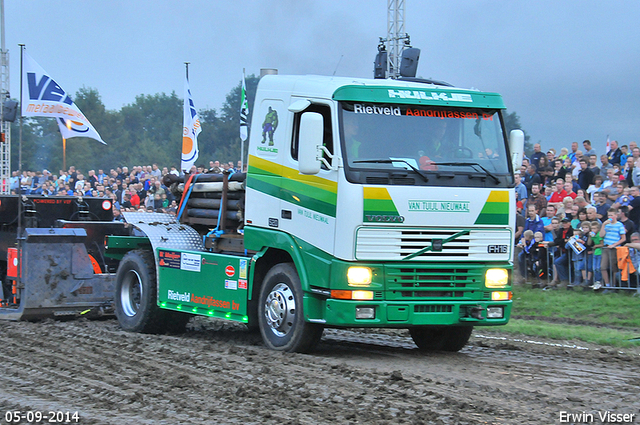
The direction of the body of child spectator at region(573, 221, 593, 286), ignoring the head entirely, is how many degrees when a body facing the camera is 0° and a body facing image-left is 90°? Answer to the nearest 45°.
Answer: approximately 45°

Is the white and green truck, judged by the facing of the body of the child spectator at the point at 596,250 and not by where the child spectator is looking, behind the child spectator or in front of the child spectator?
in front

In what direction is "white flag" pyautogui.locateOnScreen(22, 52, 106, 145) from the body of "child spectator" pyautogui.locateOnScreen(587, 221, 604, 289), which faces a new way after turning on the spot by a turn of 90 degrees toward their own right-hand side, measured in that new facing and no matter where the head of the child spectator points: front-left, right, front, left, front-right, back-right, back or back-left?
front-left

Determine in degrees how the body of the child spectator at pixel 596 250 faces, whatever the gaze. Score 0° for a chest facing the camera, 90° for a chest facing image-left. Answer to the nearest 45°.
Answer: approximately 45°

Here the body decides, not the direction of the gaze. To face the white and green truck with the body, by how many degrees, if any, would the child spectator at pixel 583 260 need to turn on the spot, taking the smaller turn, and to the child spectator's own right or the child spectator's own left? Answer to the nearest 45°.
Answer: approximately 45° to the child spectator's own right

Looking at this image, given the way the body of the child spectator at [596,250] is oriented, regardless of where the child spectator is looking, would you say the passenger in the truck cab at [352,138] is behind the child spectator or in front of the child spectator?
in front

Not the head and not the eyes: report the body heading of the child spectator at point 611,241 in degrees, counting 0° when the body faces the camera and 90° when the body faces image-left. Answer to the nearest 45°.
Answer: approximately 45°

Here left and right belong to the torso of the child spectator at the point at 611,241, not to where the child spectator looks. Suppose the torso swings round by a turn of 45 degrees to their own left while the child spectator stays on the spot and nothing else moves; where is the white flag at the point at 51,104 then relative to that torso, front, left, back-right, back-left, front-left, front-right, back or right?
right

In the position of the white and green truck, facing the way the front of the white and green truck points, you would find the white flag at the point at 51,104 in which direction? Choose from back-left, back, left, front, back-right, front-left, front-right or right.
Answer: back

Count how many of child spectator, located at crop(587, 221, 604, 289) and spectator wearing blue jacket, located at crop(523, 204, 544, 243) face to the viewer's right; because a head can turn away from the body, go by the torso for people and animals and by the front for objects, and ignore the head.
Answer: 0

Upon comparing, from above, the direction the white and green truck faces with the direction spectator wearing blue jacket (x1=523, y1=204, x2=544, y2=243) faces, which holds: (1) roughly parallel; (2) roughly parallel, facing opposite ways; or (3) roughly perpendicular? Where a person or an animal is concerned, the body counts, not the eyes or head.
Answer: roughly perpendicular
